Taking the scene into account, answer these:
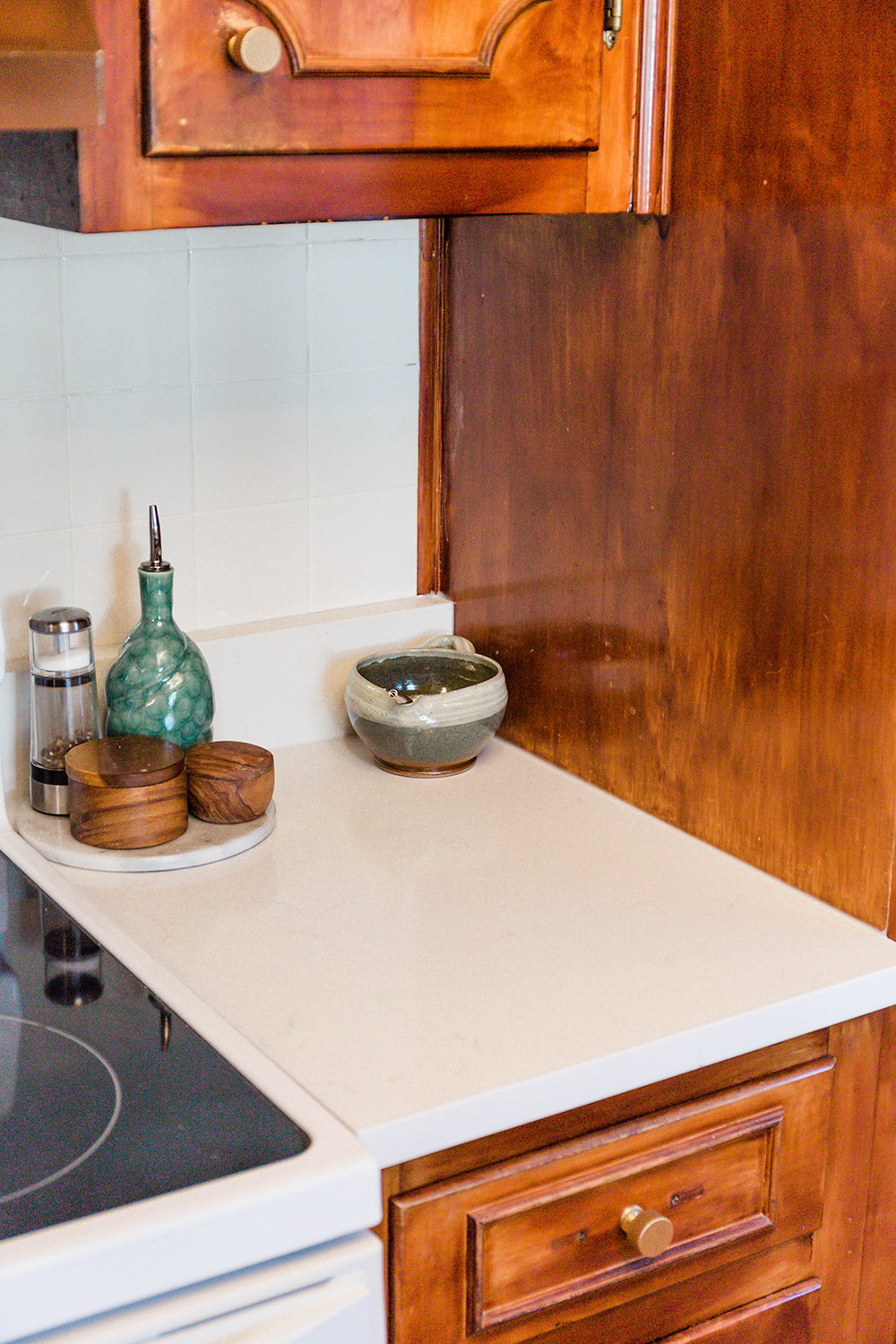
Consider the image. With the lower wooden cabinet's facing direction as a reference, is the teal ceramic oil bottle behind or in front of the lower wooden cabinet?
behind

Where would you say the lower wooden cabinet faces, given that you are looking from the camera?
facing the viewer and to the right of the viewer
